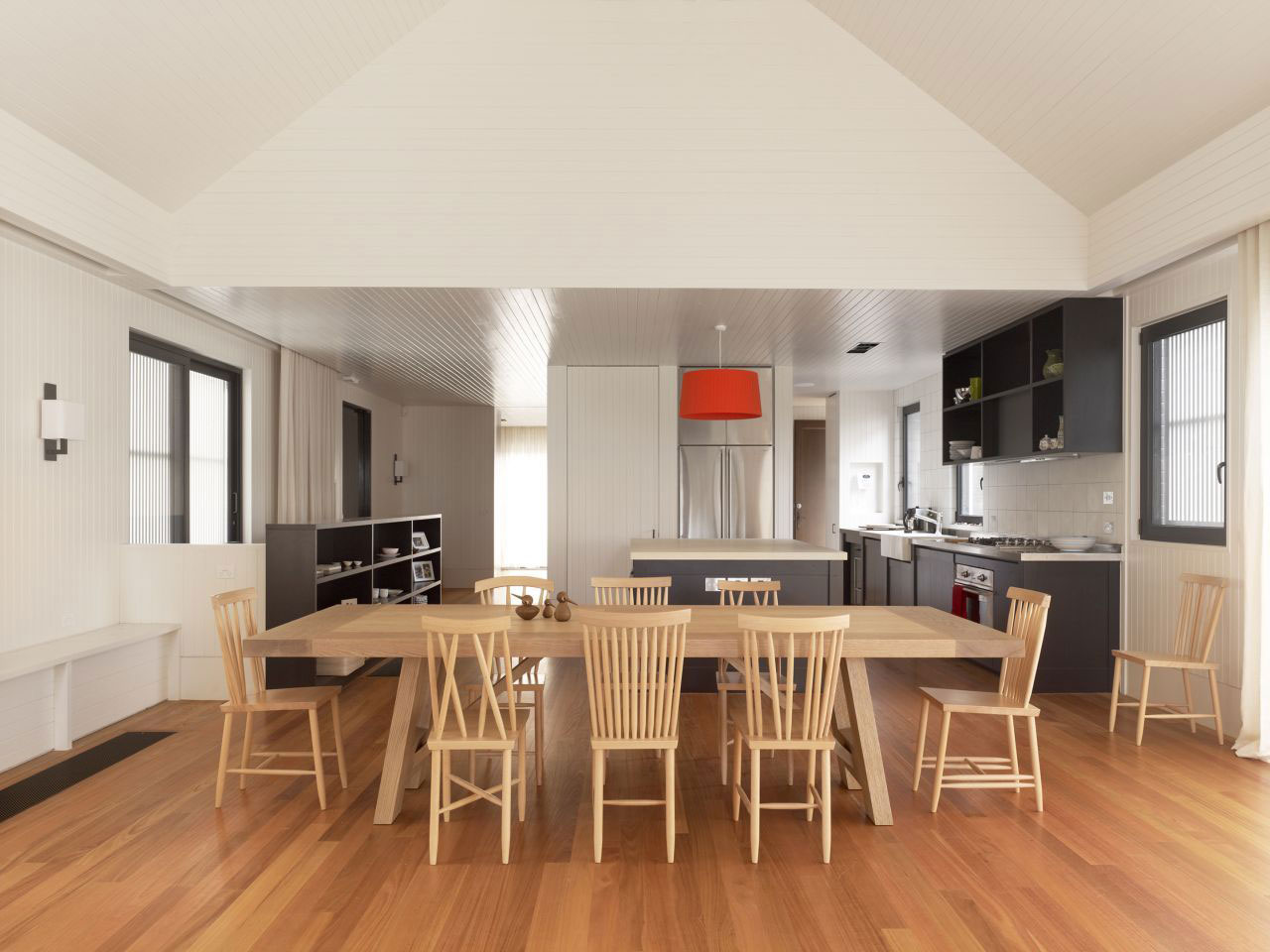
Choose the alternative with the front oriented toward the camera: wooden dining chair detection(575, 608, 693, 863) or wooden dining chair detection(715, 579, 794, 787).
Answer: wooden dining chair detection(715, 579, 794, 787)

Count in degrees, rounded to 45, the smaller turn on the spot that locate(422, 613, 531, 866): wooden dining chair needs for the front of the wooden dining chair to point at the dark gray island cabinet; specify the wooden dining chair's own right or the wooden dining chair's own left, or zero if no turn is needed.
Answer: approximately 45° to the wooden dining chair's own right

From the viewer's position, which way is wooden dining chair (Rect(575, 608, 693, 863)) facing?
facing away from the viewer

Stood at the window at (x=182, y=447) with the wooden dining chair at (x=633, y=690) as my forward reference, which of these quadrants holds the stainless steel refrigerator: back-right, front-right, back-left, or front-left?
front-left

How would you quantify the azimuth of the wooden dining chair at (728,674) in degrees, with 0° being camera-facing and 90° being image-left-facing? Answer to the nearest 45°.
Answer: approximately 0°

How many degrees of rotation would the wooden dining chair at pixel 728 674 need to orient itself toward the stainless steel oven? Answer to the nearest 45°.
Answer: approximately 135° to its left

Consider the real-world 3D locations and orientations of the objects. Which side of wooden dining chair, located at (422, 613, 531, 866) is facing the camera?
back

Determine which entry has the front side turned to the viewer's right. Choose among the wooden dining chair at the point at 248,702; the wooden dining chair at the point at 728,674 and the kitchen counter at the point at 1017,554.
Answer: the wooden dining chair at the point at 248,702

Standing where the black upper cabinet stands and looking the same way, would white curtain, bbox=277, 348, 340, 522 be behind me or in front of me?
in front

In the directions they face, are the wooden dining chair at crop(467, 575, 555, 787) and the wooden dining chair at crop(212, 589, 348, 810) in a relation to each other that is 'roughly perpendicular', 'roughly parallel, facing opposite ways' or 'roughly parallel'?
roughly perpendicular

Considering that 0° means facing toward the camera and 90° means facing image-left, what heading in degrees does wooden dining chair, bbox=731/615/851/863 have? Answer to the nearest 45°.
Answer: approximately 180°

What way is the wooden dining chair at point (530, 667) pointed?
toward the camera

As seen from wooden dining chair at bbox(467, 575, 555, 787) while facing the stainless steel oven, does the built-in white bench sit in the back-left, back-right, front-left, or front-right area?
back-left

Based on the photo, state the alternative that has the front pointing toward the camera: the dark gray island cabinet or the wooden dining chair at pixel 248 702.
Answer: the dark gray island cabinet

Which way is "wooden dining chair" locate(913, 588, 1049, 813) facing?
to the viewer's left

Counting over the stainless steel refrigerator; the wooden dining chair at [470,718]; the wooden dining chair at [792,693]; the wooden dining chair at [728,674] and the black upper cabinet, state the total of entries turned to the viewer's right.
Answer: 0

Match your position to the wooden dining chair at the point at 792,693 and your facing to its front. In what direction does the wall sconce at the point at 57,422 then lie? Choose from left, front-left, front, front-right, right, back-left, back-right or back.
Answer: left

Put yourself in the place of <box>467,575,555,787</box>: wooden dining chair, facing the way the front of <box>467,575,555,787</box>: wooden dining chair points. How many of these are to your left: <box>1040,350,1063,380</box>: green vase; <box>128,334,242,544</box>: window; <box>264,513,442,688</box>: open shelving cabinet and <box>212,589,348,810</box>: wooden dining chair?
1
